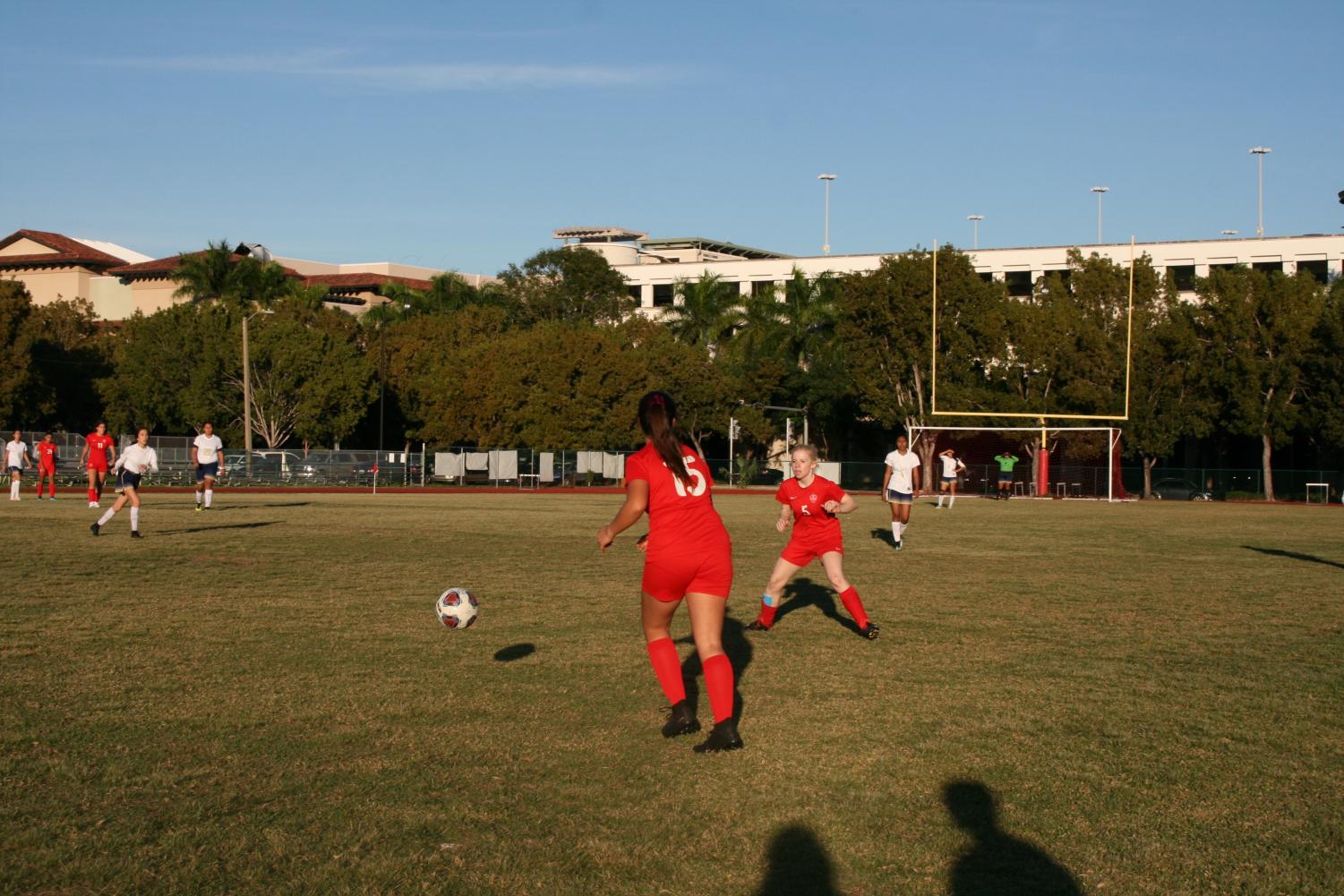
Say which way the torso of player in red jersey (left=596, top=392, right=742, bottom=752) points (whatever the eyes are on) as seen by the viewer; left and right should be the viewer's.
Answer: facing away from the viewer and to the left of the viewer

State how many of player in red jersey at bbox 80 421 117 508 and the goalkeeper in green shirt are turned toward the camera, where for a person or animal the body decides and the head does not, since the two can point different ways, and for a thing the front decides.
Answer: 2

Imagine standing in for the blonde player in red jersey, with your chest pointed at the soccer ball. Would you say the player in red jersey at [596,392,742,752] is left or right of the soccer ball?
left

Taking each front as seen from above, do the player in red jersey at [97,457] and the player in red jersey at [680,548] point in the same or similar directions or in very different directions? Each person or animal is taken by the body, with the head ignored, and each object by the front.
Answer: very different directions

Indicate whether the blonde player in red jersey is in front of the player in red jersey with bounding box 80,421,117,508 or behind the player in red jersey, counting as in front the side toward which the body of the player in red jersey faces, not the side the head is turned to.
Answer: in front

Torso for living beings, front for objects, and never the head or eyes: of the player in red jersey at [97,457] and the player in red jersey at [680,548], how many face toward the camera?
1

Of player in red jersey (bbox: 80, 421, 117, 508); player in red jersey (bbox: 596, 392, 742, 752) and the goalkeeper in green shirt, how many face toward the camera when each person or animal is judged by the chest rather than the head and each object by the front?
2

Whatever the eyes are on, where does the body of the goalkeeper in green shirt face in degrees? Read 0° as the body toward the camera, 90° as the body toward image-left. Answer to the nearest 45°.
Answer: approximately 0°

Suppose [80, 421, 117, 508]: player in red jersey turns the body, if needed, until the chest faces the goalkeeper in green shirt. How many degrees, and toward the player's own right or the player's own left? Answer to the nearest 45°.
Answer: approximately 90° to the player's own left

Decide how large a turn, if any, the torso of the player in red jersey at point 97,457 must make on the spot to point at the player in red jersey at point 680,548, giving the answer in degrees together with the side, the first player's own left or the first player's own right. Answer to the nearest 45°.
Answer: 0° — they already face them

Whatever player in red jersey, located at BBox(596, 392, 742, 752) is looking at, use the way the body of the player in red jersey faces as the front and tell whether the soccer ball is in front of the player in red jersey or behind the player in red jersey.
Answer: in front

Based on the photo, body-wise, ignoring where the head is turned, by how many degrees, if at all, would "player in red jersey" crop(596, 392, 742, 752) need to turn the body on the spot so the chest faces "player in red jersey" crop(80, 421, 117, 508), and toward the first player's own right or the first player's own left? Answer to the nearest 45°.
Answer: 0° — they already face them

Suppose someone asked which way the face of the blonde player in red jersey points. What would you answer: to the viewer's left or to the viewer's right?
to the viewer's left
